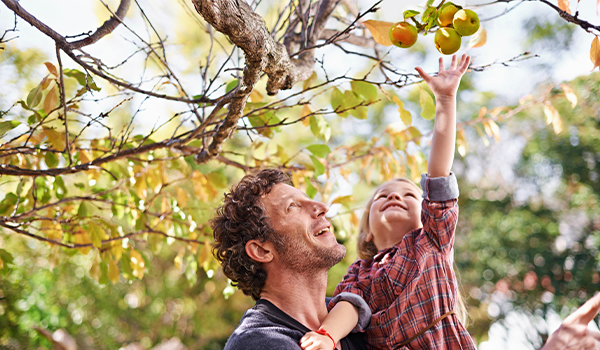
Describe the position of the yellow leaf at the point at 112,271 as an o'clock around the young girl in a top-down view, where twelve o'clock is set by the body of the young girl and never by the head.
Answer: The yellow leaf is roughly at 2 o'clock from the young girl.

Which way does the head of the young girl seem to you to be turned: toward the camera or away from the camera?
toward the camera

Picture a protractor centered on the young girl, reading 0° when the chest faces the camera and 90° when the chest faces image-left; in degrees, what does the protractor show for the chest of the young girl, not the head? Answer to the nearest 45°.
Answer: approximately 45°

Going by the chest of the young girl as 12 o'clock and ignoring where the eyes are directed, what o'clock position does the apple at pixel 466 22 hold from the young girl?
The apple is roughly at 9 o'clock from the young girl.

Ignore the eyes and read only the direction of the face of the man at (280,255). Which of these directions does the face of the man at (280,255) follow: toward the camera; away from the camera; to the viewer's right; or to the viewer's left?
to the viewer's right
